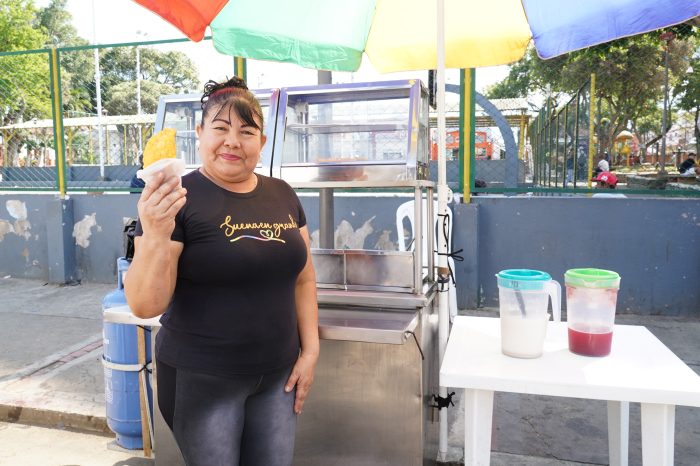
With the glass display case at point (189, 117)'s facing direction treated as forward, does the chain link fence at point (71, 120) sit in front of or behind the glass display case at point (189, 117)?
behind

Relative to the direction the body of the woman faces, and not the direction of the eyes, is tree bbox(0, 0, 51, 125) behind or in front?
behind

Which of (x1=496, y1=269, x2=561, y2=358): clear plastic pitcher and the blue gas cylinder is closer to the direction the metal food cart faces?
the clear plastic pitcher

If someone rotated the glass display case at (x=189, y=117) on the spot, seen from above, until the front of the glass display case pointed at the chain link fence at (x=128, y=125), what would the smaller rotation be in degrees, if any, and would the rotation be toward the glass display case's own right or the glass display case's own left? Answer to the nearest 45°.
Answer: approximately 180°

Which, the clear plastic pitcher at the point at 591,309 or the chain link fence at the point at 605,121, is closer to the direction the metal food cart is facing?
the clear plastic pitcher

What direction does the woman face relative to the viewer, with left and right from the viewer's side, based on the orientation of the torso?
facing the viewer and to the right of the viewer

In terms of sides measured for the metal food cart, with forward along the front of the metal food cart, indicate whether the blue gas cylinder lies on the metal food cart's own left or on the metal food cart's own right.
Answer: on the metal food cart's own right

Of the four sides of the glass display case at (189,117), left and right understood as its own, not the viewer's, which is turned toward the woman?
front

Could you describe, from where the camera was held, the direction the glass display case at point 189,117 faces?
facing the viewer
